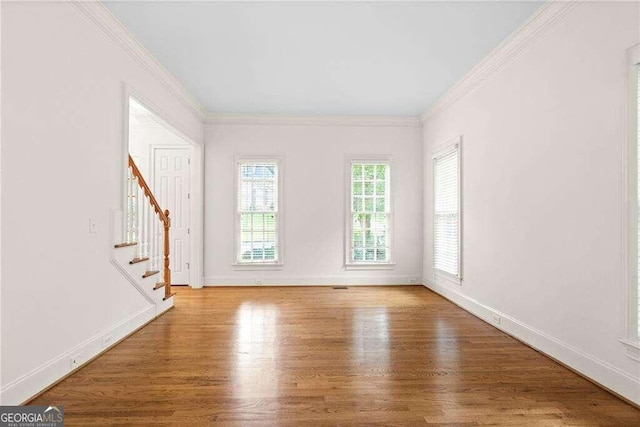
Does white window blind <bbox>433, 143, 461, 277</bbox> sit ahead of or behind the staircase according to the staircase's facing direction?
ahead
